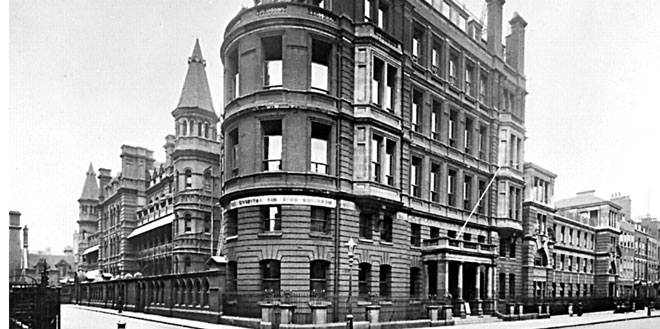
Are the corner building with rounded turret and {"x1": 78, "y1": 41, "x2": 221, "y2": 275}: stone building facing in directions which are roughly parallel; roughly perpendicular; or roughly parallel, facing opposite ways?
roughly perpendicular

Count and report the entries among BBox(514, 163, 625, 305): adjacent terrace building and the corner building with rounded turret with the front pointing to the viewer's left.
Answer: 0

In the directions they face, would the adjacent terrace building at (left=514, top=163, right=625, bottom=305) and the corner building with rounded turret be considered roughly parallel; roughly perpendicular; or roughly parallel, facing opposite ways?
roughly parallel

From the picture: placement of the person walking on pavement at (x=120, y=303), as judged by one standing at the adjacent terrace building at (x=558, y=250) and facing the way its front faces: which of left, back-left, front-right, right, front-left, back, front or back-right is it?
right

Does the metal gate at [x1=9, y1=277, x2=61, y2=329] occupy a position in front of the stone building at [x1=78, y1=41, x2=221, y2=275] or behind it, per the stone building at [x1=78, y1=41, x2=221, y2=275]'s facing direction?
in front

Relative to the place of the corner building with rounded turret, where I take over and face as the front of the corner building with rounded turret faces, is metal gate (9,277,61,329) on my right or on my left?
on my right

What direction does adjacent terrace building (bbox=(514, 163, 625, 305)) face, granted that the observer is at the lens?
facing the viewer and to the right of the viewer

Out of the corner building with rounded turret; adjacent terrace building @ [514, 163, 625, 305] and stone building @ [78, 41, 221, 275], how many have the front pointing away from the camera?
0

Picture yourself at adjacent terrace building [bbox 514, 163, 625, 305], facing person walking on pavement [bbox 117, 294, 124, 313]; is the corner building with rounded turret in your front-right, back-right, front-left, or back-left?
front-left
